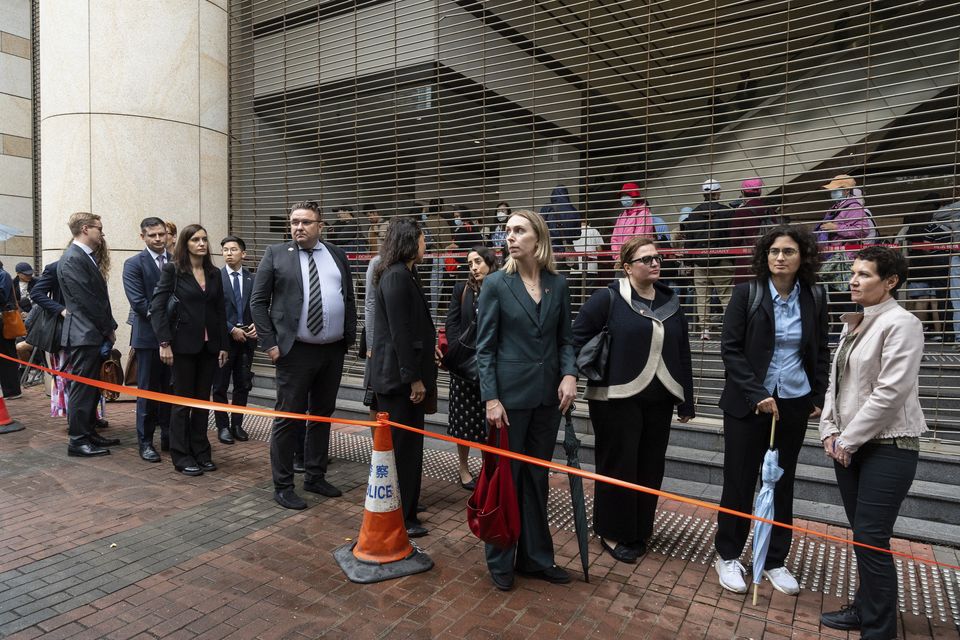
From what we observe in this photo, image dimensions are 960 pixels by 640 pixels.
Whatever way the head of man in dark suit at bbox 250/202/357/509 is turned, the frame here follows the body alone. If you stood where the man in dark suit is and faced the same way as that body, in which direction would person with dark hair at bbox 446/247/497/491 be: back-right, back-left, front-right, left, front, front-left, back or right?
front-left

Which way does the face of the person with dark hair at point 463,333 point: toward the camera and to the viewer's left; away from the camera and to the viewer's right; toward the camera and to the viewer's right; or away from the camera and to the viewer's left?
toward the camera and to the viewer's left

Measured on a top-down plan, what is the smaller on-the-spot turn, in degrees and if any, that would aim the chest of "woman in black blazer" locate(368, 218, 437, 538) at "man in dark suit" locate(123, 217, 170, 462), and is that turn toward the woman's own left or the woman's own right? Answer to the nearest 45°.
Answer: approximately 135° to the woman's own left

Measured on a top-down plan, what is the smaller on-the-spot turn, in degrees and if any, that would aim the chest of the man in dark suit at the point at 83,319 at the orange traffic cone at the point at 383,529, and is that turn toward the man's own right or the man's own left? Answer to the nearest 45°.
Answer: approximately 45° to the man's own right

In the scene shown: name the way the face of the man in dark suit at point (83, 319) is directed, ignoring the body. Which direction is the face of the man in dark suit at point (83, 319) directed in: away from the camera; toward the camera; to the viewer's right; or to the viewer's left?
to the viewer's right

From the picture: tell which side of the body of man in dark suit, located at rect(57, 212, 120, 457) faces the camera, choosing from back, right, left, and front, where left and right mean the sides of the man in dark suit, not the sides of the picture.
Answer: right

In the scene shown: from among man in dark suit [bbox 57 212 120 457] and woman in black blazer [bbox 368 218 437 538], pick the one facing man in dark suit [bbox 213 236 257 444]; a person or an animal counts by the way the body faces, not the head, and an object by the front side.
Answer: man in dark suit [bbox 57 212 120 457]

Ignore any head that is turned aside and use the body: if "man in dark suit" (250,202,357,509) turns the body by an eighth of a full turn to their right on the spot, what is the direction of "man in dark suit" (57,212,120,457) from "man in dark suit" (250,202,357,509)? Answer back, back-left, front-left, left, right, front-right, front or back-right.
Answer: back-right

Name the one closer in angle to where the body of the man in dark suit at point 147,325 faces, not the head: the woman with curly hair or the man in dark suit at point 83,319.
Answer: the woman with curly hair
